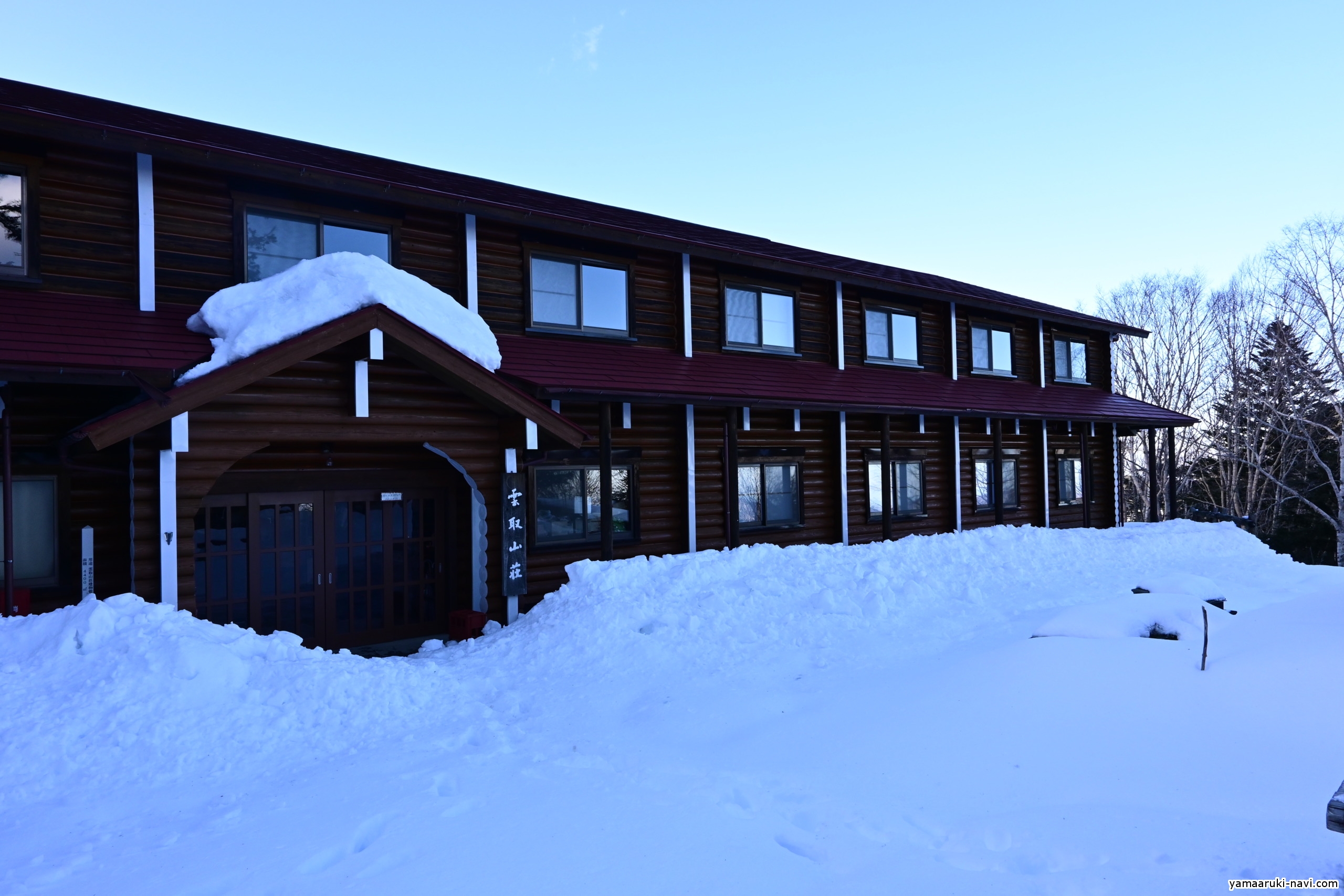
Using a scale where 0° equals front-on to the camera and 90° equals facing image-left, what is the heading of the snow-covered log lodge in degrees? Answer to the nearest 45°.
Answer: approximately 315°
